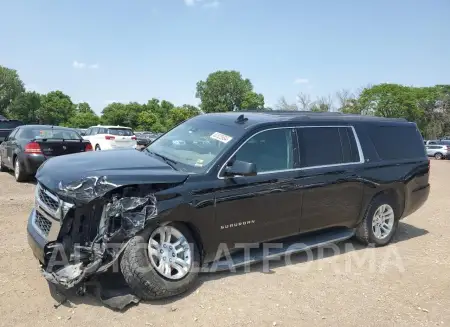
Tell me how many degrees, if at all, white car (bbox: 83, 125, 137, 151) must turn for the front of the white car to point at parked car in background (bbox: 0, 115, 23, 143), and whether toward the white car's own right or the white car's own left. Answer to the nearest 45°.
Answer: approximately 90° to the white car's own left

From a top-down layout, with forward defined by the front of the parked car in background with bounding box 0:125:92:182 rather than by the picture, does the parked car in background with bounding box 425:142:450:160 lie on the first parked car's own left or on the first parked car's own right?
on the first parked car's own right

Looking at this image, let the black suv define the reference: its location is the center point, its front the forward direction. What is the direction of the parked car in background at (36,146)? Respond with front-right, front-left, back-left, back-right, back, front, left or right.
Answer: right

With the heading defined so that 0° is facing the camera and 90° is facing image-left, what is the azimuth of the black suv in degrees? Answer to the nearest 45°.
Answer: approximately 45°

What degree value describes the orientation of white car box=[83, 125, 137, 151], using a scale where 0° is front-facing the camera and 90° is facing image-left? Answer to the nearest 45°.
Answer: approximately 135°

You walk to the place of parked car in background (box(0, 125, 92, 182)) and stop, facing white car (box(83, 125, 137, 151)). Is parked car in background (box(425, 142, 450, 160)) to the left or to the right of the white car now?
right

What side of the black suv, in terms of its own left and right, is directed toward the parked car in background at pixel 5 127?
right

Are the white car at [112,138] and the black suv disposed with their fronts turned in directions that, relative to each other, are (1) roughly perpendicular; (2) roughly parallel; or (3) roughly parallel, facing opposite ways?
roughly perpendicular

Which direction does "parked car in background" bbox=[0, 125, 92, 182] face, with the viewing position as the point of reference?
facing away from the viewer and to the left of the viewer

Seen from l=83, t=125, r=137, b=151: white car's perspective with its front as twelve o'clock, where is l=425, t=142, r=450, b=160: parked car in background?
The parked car in background is roughly at 4 o'clock from the white car.

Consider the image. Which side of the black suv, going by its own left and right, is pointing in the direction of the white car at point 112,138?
right

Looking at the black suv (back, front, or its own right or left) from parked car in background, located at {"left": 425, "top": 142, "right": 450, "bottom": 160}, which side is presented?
back
